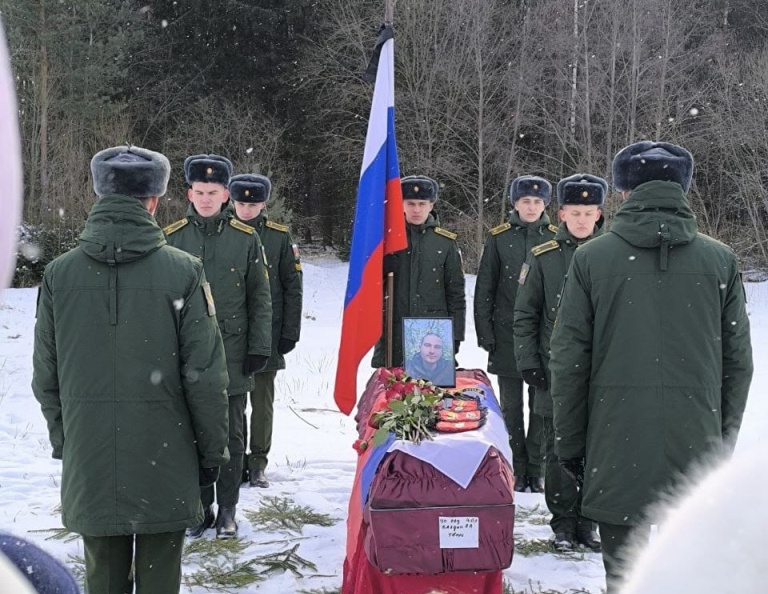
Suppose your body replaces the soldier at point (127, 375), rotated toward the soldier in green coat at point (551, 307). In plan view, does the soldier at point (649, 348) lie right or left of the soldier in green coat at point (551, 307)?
right

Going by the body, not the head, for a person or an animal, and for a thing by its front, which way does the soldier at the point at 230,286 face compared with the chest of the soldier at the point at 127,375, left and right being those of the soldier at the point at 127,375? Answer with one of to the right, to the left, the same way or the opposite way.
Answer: the opposite way

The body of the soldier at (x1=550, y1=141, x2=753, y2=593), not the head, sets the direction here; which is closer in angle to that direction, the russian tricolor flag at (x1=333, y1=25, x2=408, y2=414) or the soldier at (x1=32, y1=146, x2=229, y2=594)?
the russian tricolor flag

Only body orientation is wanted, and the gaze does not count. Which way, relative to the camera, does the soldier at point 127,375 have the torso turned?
away from the camera

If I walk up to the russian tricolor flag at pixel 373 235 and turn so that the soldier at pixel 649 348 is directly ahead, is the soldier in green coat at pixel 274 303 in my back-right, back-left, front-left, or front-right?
back-right

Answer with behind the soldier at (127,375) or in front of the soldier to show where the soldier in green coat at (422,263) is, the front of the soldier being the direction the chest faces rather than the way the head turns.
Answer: in front

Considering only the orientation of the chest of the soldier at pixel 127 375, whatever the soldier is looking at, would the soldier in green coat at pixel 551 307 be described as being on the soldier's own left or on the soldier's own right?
on the soldier's own right

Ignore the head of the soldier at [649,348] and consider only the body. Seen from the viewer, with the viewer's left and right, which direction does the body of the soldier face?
facing away from the viewer

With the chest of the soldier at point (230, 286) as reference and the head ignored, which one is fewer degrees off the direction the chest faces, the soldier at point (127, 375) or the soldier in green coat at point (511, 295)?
the soldier
